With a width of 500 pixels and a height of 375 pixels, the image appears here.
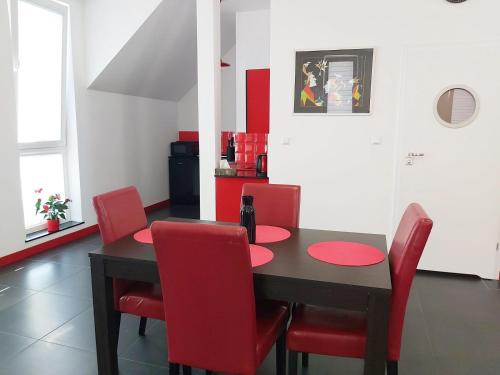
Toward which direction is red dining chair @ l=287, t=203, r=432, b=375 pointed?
to the viewer's left

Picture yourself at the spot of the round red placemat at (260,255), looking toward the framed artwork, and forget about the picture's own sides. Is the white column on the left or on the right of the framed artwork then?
left

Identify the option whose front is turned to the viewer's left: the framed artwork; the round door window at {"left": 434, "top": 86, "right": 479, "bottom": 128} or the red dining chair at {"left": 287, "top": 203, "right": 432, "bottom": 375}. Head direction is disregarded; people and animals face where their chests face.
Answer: the red dining chair

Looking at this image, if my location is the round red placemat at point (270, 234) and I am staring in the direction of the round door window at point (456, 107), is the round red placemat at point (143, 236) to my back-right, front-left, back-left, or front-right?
back-left

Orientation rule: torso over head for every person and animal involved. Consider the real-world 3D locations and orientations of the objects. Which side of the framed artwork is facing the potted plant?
right

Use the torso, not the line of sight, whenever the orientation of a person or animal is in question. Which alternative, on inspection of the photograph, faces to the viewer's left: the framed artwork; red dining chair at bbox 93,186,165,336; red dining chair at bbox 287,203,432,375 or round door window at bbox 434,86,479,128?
red dining chair at bbox 287,203,432,375

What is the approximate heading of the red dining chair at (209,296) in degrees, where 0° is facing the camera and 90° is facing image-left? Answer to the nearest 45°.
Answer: approximately 225°

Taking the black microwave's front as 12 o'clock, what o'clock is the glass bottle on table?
The glass bottle on table is roughly at 12 o'clock from the black microwave.

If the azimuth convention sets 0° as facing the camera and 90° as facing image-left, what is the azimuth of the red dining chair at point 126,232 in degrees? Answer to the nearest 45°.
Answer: approximately 315°

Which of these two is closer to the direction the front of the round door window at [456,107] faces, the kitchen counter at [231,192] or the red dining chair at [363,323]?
the red dining chair

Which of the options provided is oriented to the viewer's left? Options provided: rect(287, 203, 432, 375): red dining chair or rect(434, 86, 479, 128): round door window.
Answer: the red dining chair

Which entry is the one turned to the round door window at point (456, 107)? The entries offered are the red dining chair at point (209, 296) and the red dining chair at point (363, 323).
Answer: the red dining chair at point (209, 296)

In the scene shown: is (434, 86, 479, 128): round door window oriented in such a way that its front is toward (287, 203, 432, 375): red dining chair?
yes

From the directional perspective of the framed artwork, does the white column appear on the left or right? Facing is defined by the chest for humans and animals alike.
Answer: on its right

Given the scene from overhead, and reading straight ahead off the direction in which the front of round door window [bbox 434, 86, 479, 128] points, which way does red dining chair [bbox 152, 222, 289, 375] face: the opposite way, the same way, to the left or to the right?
the opposite way
